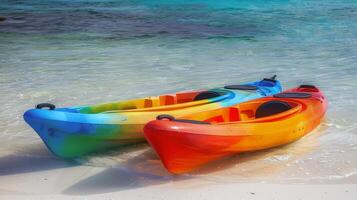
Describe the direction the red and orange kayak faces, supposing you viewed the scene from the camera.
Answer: facing the viewer and to the left of the viewer

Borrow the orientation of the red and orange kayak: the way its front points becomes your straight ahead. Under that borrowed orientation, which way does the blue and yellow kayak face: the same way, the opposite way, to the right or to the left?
the same way

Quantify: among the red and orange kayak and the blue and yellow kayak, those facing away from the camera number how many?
0
